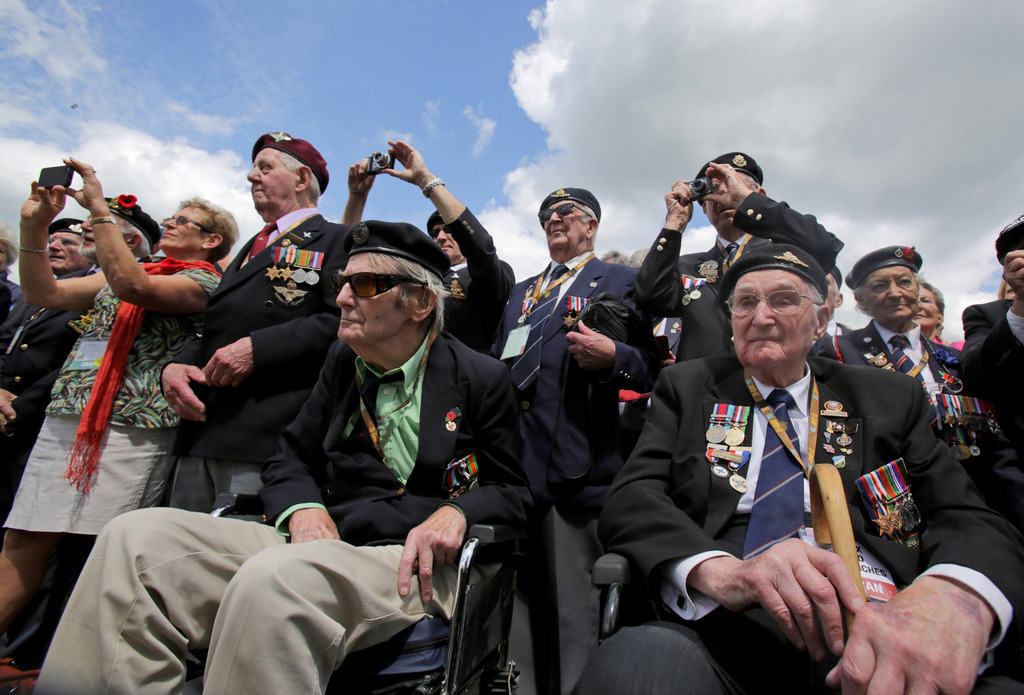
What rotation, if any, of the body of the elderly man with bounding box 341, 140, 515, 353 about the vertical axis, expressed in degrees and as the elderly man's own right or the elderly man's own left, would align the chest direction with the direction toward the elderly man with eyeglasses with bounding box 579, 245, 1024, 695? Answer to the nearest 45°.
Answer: approximately 90° to the elderly man's own left

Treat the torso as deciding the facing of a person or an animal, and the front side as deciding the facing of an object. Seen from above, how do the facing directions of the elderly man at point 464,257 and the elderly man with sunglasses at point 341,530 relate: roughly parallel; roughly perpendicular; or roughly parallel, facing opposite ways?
roughly parallel

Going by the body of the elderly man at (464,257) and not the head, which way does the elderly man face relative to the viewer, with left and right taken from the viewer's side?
facing the viewer and to the left of the viewer

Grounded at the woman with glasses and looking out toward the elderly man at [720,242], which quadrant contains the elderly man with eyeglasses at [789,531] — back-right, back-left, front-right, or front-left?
front-right

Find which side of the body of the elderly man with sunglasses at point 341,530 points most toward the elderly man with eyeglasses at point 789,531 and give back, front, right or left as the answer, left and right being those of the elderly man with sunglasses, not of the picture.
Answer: left

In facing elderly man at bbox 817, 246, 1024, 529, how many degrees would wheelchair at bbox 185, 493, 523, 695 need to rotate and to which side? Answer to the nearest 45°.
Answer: approximately 135° to its left

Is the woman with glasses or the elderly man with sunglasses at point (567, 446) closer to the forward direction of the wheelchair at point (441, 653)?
the woman with glasses

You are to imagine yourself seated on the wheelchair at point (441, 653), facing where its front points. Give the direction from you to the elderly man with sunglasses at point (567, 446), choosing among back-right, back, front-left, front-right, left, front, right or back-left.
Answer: back

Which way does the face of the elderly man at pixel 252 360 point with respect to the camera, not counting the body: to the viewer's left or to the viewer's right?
to the viewer's left

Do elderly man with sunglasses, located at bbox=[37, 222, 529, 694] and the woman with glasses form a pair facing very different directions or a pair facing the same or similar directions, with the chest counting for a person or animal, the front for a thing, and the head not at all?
same or similar directions

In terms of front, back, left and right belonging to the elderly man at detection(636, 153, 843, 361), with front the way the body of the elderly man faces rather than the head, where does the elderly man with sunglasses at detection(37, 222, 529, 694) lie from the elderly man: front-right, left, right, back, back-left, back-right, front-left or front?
front

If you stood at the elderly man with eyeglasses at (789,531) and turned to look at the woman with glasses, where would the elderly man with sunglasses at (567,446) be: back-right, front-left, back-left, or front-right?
front-right

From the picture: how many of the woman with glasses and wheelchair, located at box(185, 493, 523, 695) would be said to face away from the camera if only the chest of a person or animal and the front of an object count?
0

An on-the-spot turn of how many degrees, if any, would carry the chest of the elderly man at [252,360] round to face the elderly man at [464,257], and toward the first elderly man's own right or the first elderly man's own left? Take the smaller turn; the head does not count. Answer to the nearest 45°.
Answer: approximately 135° to the first elderly man's own left

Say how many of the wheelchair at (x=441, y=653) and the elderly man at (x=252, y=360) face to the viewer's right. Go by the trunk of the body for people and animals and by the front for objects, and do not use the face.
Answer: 0
